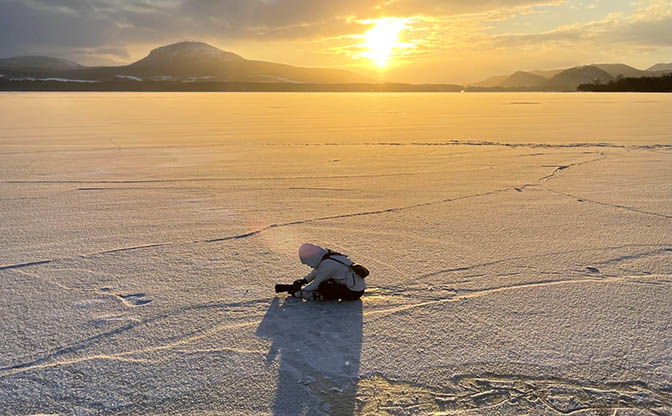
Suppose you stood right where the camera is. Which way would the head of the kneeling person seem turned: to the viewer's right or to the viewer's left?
to the viewer's left

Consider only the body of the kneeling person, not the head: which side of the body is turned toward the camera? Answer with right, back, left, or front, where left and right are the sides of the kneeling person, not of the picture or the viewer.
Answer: left
